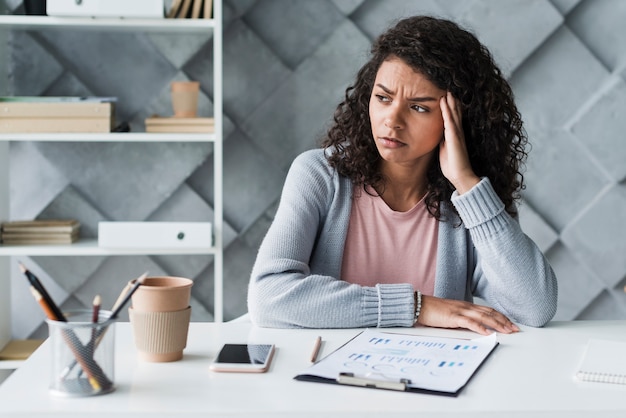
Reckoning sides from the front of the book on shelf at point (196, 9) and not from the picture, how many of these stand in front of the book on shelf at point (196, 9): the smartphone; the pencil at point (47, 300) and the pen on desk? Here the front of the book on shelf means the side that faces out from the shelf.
3

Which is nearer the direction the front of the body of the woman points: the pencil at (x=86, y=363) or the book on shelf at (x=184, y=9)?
the pencil

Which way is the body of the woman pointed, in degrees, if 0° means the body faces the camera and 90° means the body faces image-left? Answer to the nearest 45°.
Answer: approximately 0°

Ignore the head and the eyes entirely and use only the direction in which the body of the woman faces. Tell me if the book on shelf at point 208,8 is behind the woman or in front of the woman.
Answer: behind

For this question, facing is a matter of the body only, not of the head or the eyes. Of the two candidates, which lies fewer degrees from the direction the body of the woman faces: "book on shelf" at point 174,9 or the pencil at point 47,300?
the pencil

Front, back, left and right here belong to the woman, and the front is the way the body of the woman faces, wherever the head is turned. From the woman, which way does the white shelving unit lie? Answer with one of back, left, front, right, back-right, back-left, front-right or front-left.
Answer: back-right
